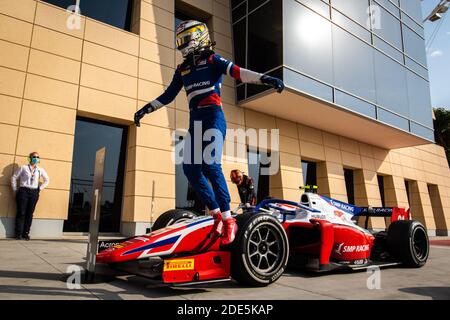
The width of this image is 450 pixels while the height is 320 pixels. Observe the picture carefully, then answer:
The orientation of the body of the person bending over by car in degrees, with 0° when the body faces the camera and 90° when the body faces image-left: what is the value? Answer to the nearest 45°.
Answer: approximately 45°

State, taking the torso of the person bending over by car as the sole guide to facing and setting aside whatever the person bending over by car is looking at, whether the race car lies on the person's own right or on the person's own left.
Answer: on the person's own left

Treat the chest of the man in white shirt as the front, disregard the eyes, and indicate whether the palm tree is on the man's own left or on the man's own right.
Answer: on the man's own left

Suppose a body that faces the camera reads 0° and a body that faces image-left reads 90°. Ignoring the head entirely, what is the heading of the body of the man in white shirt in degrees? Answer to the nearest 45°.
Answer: approximately 0°

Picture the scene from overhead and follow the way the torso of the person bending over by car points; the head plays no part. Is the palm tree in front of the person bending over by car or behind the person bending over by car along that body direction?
behind

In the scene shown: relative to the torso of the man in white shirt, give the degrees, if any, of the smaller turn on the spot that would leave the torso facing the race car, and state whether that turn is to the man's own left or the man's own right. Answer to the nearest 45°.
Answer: approximately 45° to the man's own left

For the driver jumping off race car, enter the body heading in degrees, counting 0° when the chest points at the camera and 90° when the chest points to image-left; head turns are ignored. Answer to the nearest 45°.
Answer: approximately 45°

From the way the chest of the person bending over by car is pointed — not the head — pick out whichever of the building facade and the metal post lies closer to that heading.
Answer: the metal post

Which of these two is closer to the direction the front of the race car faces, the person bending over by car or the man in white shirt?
the man in white shirt

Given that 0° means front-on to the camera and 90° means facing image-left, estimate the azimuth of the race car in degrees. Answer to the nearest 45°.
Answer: approximately 45°

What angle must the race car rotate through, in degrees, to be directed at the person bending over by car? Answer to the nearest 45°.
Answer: approximately 135° to its right
